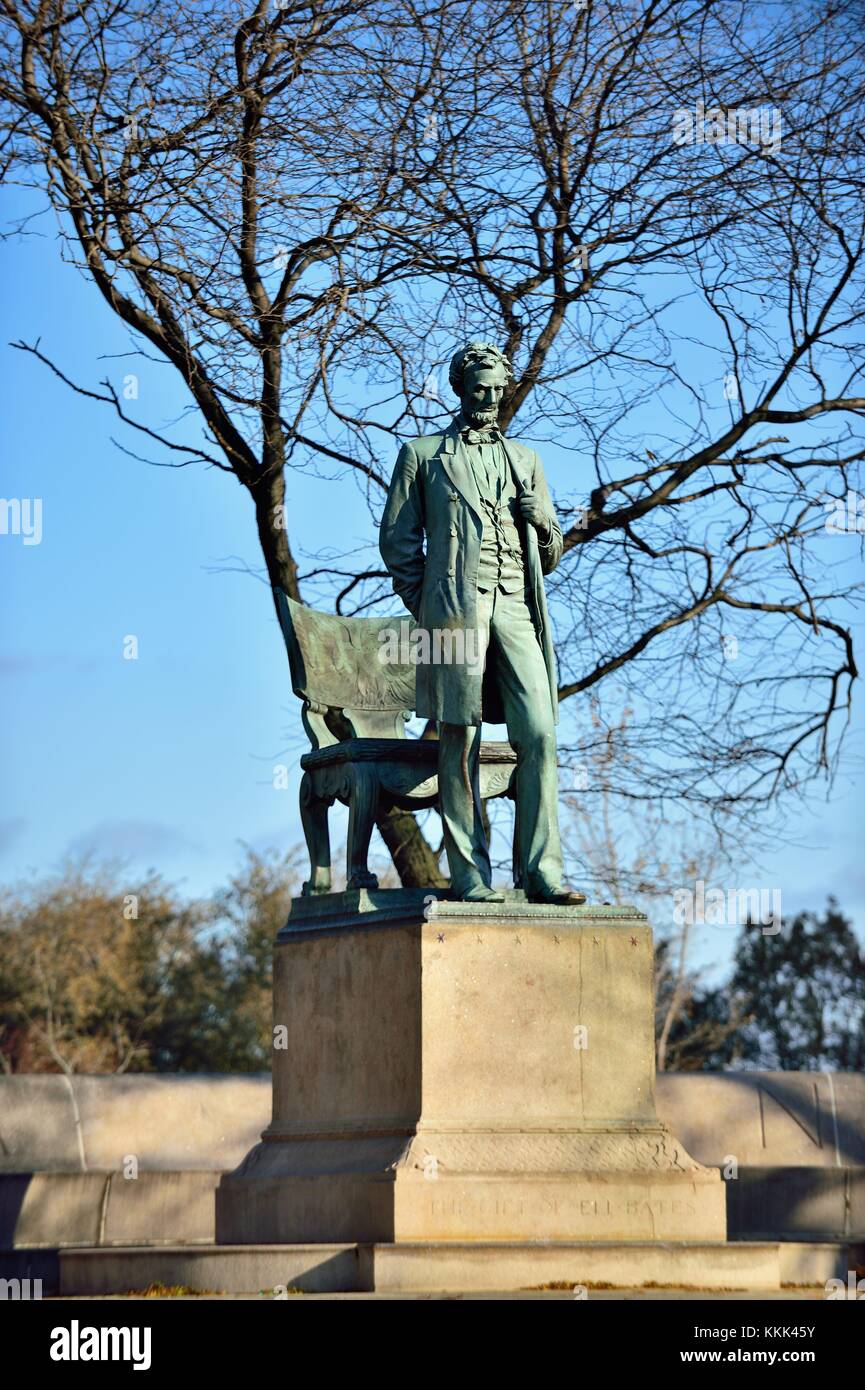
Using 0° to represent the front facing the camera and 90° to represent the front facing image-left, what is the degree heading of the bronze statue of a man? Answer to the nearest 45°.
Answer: approximately 315°

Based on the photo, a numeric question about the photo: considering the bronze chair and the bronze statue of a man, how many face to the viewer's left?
0

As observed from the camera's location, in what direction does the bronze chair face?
facing the viewer and to the right of the viewer

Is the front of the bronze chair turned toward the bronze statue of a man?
yes

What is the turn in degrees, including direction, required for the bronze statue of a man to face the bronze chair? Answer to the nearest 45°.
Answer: approximately 180°
